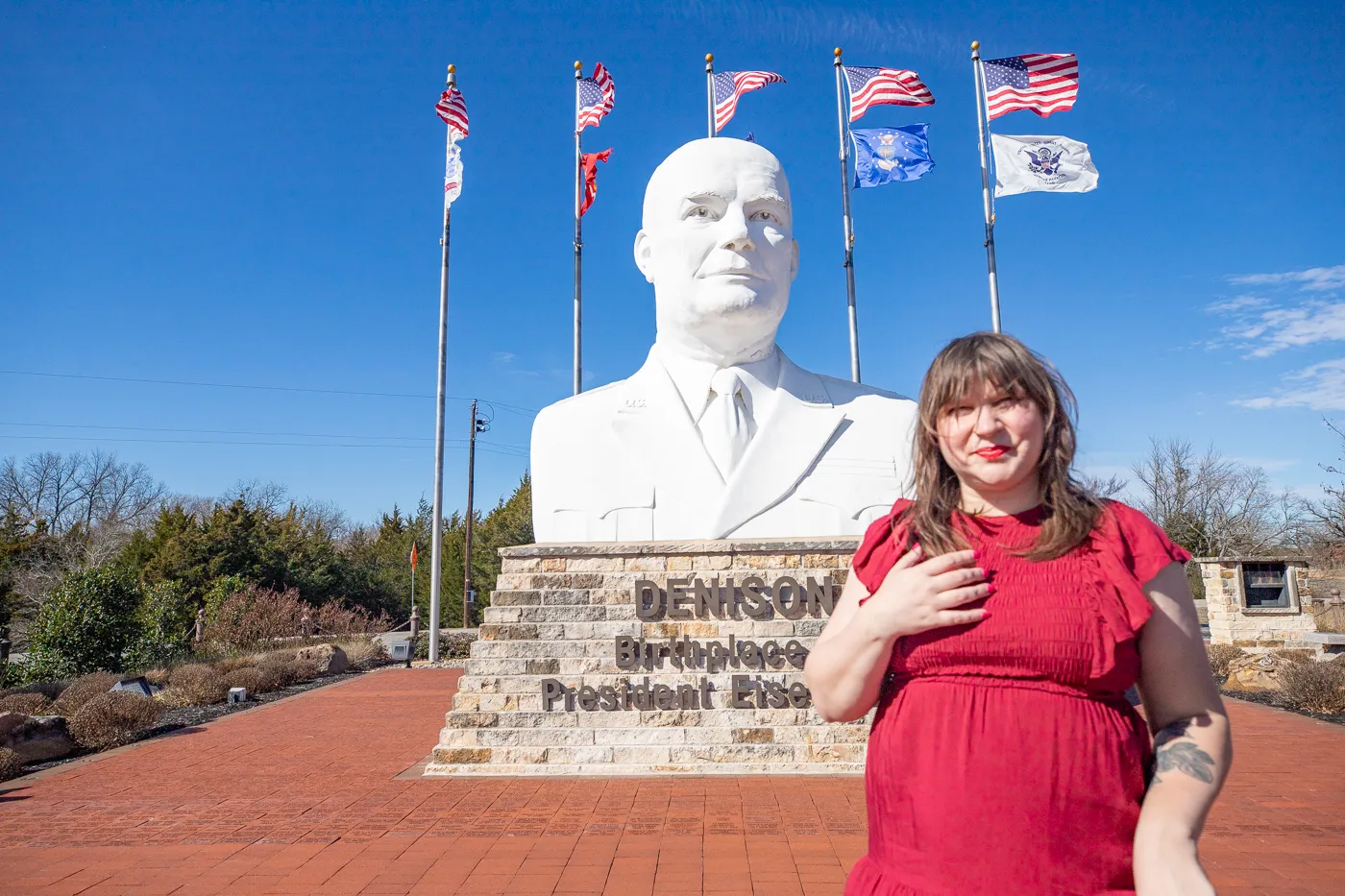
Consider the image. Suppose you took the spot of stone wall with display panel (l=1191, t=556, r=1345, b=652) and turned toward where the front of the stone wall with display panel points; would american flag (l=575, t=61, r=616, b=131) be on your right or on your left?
on your right

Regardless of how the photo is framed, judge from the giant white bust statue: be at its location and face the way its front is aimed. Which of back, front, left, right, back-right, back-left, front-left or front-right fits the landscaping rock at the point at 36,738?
right

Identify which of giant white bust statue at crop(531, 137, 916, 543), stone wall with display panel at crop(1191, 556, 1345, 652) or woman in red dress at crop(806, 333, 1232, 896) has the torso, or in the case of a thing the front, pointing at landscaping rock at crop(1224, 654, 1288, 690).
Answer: the stone wall with display panel

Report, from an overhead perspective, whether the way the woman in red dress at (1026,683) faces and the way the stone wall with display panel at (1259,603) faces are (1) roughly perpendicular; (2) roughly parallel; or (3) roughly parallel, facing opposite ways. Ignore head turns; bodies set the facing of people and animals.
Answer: roughly parallel

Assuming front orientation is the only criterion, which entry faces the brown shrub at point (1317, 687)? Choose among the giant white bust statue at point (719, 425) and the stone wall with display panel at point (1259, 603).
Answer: the stone wall with display panel

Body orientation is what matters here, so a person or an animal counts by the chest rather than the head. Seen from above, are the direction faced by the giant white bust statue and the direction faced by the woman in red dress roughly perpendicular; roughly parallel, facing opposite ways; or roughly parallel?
roughly parallel

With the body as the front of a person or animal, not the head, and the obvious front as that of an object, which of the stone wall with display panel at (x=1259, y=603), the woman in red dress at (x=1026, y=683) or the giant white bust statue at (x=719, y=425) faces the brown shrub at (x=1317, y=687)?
the stone wall with display panel

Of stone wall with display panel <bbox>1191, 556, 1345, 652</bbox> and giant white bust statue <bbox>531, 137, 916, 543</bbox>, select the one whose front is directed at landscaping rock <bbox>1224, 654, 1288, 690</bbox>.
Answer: the stone wall with display panel

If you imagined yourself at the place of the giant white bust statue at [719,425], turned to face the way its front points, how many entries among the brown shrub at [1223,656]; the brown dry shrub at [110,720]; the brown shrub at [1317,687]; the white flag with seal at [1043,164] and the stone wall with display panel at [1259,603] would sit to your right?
1

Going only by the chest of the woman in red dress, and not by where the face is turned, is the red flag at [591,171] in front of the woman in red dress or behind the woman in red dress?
behind

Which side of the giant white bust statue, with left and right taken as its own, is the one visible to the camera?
front

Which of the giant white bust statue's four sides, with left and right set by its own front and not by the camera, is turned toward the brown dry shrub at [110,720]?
right
